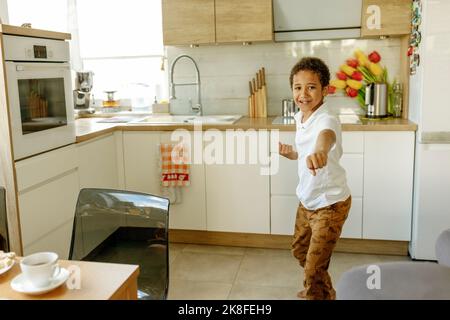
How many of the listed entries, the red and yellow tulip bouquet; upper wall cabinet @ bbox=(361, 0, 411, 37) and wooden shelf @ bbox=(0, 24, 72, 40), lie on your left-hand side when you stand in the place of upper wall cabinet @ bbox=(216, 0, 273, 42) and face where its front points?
2

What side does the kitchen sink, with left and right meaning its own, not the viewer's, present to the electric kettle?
left

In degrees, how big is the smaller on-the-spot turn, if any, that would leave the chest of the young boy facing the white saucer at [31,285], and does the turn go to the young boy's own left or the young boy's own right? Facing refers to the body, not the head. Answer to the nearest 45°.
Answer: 0° — they already face it

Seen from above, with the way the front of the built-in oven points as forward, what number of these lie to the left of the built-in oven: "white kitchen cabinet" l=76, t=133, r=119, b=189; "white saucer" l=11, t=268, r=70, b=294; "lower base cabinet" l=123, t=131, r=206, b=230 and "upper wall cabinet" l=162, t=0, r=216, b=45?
3

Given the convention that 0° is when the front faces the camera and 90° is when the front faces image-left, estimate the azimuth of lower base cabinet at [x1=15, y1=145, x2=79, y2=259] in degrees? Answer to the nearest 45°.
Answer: approximately 315°

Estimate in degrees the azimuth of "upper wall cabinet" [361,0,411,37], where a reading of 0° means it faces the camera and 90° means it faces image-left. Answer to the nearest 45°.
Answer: approximately 0°

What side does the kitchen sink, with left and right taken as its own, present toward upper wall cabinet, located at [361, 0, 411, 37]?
left

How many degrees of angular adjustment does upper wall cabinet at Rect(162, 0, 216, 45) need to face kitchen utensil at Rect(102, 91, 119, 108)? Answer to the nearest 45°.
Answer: approximately 135° to its right
